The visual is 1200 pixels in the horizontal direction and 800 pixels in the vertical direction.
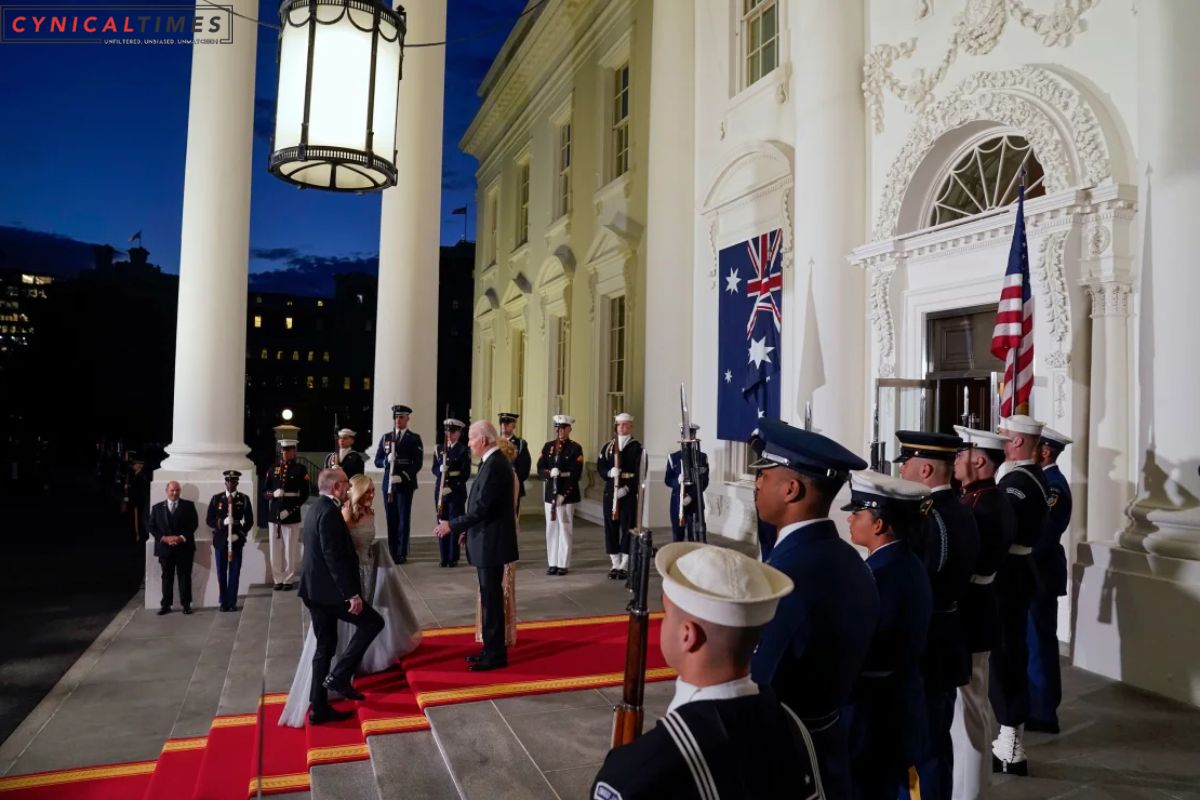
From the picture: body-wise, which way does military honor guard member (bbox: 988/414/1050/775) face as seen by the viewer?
to the viewer's left

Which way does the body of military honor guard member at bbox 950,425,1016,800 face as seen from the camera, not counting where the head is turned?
to the viewer's left

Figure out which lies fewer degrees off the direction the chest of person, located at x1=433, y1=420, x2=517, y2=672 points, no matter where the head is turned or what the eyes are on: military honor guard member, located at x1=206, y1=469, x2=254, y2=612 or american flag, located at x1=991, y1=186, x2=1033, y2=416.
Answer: the military honor guard member

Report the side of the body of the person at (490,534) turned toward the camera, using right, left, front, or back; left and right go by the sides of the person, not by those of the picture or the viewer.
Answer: left

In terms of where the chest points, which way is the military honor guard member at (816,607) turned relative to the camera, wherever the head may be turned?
to the viewer's left

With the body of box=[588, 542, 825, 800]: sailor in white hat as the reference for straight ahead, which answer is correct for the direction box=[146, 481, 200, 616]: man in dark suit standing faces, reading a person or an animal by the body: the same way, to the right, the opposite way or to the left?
the opposite way

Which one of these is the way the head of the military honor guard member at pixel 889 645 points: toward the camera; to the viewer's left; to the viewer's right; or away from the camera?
to the viewer's left

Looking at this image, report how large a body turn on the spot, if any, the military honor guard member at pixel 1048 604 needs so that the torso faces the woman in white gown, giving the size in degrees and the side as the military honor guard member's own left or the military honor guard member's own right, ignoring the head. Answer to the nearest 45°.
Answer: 0° — they already face them

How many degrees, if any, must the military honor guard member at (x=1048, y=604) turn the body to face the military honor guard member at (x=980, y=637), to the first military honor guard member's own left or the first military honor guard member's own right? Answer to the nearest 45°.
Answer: approximately 90° to the first military honor guard member's own left

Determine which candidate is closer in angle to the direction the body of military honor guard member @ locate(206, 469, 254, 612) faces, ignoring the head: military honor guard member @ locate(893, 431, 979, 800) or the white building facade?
the military honor guard member

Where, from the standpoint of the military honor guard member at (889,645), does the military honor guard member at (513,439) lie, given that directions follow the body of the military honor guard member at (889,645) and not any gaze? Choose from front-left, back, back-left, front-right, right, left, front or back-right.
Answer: front-right

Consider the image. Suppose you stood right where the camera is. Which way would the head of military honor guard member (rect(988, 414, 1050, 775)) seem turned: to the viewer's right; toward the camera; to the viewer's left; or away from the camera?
to the viewer's left

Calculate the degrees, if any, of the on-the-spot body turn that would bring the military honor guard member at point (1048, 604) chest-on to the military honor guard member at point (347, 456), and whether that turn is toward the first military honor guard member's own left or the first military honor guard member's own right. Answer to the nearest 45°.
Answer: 0° — they already face them

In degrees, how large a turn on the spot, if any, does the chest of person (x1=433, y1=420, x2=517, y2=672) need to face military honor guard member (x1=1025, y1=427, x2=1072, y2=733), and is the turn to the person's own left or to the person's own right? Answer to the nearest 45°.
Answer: approximately 135° to the person's own left
